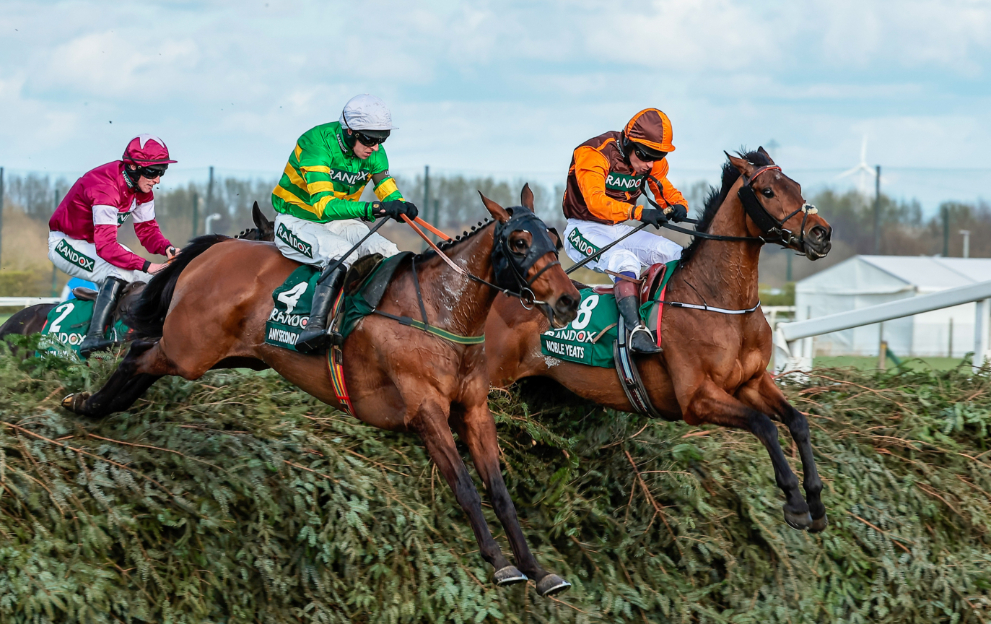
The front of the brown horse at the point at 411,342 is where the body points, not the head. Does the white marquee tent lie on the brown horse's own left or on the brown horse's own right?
on the brown horse's own left

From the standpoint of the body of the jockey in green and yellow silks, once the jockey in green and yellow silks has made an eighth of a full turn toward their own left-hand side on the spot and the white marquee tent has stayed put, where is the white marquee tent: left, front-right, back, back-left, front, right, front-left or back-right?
front-left

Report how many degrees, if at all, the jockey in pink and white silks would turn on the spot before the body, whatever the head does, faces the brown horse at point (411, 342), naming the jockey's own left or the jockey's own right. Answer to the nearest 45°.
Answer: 0° — they already face it

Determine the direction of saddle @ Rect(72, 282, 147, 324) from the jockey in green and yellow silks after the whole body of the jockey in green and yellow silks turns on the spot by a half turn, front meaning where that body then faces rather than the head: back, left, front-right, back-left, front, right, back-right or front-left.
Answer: front

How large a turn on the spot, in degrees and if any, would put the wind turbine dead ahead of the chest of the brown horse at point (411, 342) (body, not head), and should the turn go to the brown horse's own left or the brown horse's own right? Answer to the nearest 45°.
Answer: approximately 90° to the brown horse's own left

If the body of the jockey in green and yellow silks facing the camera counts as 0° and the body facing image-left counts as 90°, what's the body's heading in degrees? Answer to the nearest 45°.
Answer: approximately 315°

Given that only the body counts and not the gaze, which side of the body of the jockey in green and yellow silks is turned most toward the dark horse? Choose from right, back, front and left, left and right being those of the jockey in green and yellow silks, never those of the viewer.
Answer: back

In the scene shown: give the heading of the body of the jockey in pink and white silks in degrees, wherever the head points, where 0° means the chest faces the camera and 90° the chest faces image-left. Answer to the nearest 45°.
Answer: approximately 315°

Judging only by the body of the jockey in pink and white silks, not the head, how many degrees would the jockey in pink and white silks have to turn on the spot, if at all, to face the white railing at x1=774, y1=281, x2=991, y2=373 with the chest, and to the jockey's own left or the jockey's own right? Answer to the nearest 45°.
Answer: approximately 45° to the jockey's own left

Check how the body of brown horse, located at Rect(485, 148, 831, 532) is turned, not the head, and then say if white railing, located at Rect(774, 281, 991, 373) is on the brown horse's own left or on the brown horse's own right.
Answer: on the brown horse's own left

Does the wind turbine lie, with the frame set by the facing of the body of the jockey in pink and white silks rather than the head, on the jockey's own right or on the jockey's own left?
on the jockey's own left
